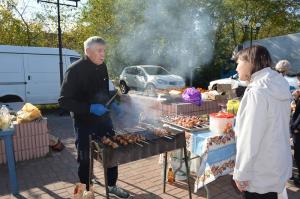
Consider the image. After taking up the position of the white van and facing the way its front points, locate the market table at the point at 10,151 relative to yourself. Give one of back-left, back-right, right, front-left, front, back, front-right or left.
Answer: right

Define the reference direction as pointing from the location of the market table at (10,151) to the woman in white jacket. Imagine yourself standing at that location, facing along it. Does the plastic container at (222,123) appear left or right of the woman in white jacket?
left

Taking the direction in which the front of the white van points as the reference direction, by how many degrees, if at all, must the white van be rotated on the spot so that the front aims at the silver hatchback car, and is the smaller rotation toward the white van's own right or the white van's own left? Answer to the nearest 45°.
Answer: approximately 45° to the white van's own left

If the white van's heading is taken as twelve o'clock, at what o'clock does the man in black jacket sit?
The man in black jacket is roughly at 3 o'clock from the white van.

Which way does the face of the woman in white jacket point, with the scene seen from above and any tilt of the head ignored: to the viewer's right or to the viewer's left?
to the viewer's left

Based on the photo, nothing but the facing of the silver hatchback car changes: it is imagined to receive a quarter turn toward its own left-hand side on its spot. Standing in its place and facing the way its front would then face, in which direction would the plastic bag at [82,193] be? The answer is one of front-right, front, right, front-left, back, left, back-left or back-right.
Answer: back-right
